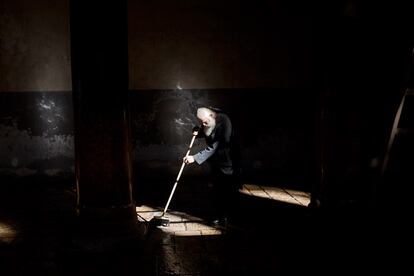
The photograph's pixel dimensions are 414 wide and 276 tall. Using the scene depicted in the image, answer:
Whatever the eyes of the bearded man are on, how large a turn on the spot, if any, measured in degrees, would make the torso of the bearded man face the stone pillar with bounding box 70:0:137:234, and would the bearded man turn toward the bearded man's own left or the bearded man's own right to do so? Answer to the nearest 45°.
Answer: approximately 45° to the bearded man's own left

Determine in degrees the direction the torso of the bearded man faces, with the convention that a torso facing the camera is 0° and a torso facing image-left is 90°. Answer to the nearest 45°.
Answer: approximately 90°
